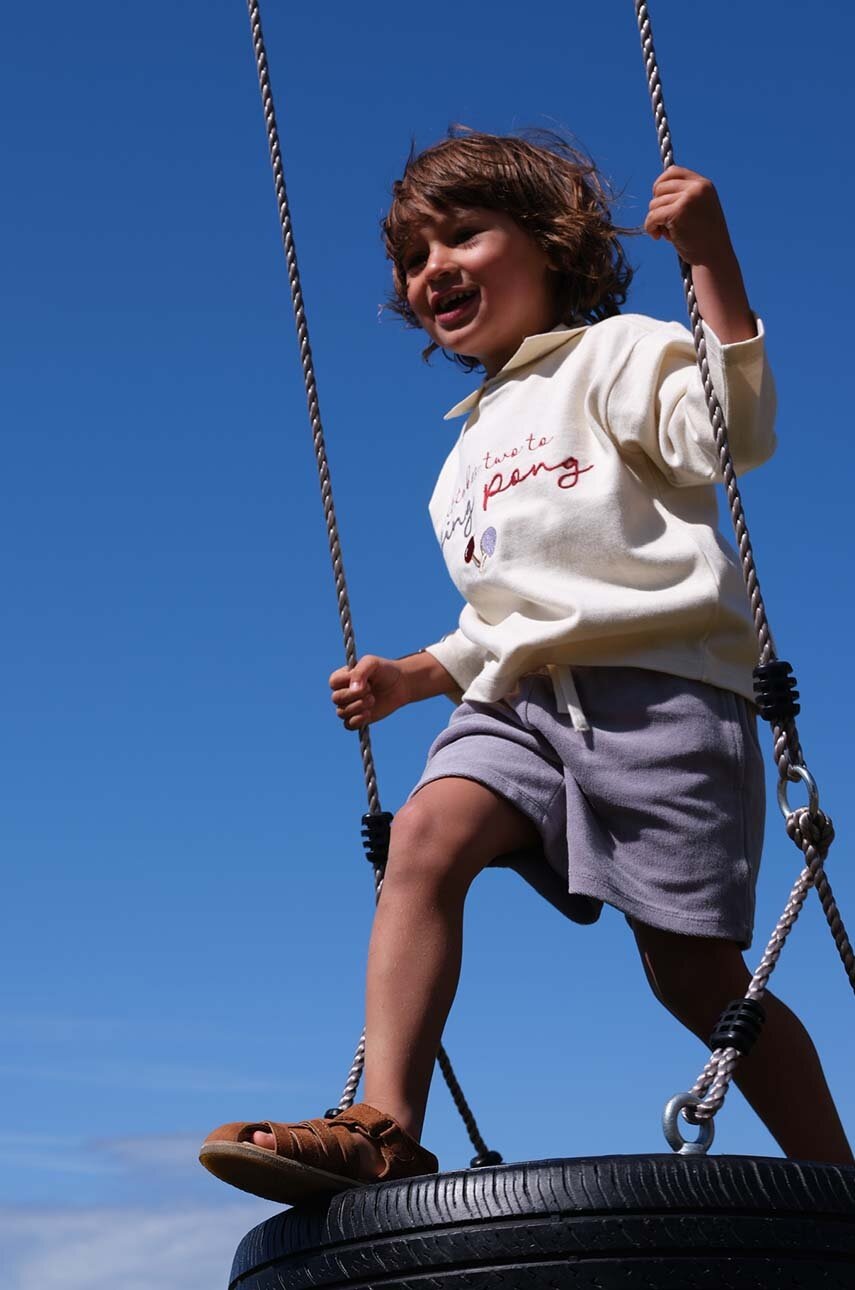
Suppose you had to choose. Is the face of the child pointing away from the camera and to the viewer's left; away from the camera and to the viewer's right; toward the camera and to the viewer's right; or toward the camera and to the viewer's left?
toward the camera and to the viewer's left

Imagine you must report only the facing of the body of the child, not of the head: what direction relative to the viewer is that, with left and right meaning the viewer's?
facing the viewer and to the left of the viewer
